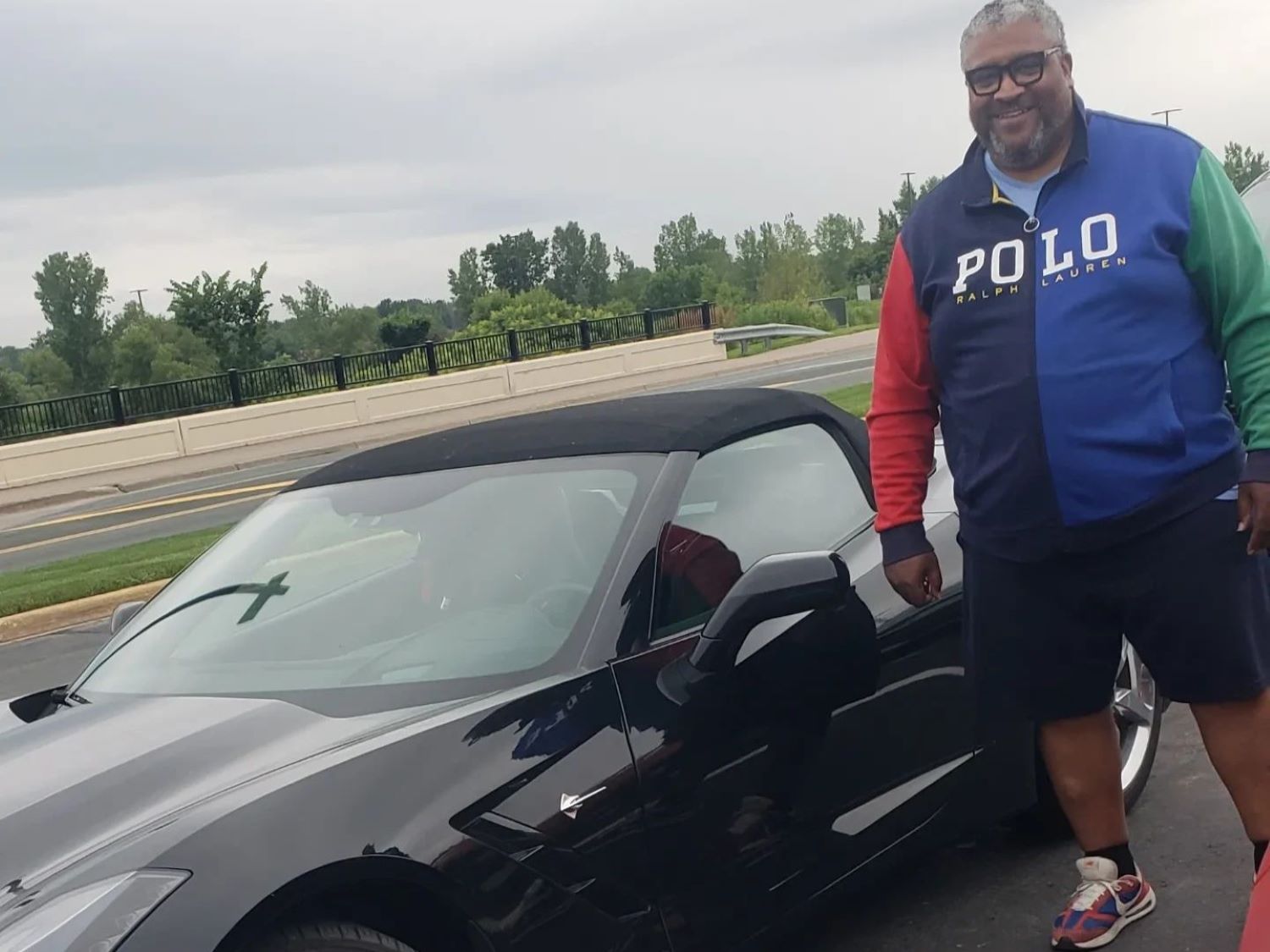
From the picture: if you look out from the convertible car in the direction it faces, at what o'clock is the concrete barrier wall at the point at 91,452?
The concrete barrier wall is roughly at 4 o'clock from the convertible car.

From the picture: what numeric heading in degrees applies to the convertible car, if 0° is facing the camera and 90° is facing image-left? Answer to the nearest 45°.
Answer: approximately 45°

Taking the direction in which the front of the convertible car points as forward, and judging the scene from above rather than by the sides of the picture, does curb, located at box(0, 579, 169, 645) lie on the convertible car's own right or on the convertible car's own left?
on the convertible car's own right

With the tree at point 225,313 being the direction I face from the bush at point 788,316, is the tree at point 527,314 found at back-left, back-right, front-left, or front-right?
front-right

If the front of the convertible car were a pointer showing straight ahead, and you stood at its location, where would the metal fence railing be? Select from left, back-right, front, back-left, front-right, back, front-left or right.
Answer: back-right

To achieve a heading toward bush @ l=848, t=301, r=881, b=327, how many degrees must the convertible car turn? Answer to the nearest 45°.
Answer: approximately 135° to its right

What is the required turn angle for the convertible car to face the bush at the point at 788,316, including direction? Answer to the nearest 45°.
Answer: approximately 135° to its right

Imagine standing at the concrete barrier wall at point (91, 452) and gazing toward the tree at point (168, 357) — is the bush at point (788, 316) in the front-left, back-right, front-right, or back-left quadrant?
front-right

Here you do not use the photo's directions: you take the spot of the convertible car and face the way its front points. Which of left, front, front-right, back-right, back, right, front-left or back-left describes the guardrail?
back-right

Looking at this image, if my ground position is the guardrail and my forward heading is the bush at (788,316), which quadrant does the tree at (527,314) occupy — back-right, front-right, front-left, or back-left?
front-left

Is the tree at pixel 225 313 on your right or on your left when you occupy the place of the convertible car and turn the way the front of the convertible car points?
on your right

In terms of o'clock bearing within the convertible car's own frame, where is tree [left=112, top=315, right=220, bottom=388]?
The tree is roughly at 4 o'clock from the convertible car.
